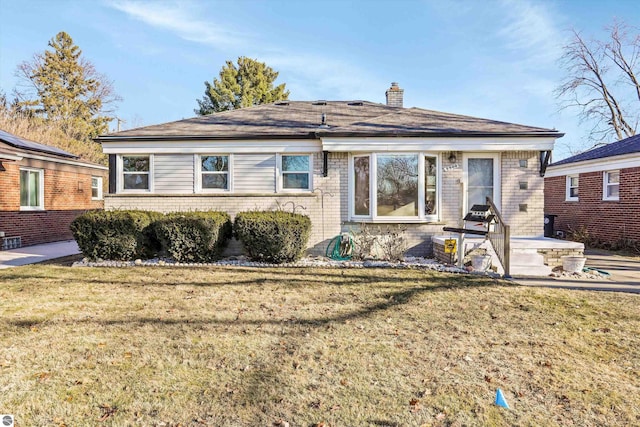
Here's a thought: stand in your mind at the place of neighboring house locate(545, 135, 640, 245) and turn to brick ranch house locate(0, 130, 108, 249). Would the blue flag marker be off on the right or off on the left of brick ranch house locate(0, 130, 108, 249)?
left

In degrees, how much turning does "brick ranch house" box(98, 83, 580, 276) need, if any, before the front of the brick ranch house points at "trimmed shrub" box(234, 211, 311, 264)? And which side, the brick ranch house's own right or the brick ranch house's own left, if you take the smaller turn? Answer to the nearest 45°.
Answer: approximately 45° to the brick ranch house's own right

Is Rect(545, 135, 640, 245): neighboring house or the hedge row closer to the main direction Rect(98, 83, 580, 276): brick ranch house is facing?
the hedge row

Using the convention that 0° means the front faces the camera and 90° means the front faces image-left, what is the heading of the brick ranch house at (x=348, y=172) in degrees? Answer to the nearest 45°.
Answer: approximately 0°

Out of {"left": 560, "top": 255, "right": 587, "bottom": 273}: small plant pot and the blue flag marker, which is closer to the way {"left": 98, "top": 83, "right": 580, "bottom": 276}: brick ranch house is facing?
the blue flag marker

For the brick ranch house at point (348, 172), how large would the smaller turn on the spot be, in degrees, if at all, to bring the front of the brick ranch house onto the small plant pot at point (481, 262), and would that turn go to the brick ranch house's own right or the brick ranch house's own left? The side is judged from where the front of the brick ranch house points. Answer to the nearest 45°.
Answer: approximately 45° to the brick ranch house's own left

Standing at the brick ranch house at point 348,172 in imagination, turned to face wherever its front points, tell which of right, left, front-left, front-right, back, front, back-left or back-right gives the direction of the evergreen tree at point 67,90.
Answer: back-right

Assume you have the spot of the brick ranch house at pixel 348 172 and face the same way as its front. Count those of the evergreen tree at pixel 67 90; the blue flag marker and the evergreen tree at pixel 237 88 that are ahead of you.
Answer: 1

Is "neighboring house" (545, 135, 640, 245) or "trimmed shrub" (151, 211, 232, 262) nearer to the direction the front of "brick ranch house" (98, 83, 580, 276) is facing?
the trimmed shrub

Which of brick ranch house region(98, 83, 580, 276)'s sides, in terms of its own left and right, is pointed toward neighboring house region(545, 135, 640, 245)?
left

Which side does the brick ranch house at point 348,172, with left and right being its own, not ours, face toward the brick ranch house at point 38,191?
right

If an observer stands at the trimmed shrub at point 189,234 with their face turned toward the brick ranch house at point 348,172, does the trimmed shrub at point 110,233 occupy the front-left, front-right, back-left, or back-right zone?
back-left

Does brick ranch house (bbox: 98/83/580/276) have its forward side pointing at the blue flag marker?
yes
